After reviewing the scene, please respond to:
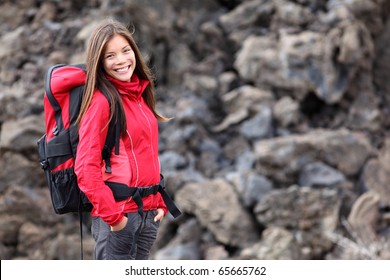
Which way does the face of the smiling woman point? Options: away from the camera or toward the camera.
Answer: toward the camera

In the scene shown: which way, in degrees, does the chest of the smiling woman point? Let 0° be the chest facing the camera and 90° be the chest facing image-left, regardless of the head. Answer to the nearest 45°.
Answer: approximately 315°
